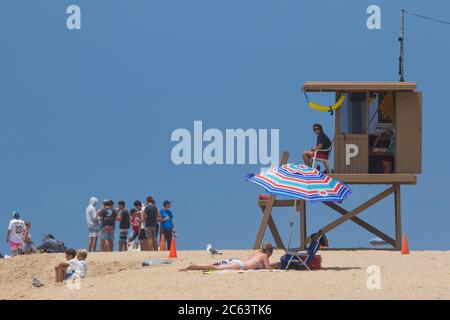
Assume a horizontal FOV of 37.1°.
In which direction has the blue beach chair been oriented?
to the viewer's left

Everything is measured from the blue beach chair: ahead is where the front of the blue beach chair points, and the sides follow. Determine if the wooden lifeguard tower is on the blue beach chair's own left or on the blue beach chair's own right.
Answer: on the blue beach chair's own right

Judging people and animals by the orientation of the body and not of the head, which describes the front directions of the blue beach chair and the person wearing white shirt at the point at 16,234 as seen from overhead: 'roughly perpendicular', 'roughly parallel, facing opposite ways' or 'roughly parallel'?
roughly perpendicular
